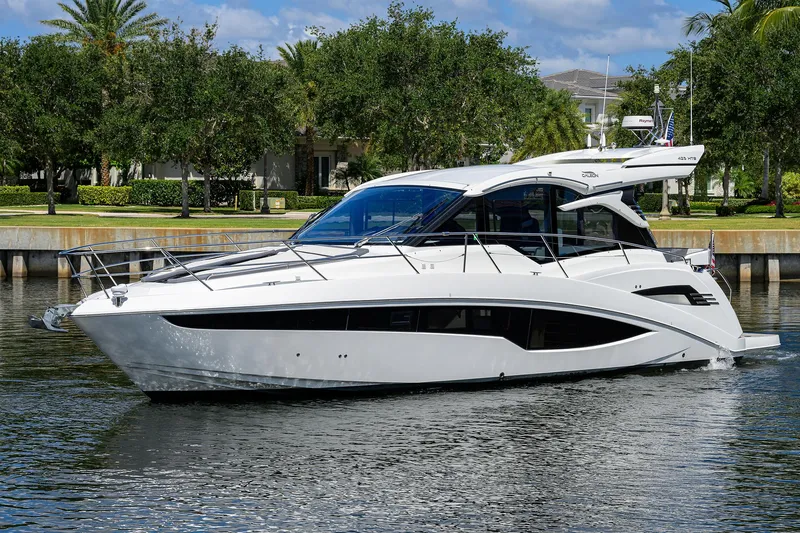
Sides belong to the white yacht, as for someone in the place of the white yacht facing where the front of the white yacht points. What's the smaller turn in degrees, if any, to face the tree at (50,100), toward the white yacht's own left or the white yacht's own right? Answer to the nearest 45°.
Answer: approximately 90° to the white yacht's own right

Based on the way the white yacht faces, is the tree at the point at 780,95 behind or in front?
behind

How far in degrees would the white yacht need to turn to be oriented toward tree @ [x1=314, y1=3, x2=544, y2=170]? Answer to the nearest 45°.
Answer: approximately 135° to its right

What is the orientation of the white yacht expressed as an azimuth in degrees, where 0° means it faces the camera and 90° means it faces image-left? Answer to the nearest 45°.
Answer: approximately 45°

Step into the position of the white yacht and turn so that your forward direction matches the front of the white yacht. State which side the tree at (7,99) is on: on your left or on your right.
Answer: on your right

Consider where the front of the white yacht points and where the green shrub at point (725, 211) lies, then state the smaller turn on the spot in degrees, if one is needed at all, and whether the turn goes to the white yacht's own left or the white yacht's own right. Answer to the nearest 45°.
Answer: approximately 135° to the white yacht's own right

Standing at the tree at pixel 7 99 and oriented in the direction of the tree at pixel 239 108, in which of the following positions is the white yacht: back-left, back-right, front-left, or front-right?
front-right

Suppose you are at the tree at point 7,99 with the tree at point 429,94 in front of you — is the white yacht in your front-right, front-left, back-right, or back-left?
front-right

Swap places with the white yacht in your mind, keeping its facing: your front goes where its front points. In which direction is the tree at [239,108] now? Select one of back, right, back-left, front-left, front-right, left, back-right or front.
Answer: back-right
